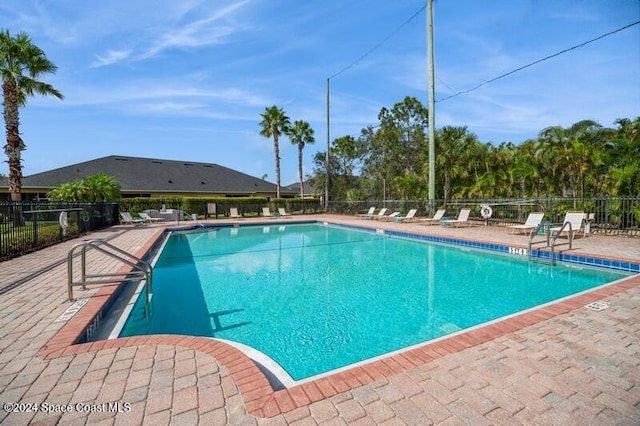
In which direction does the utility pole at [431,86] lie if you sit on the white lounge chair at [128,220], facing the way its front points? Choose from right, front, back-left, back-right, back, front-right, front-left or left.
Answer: front-right

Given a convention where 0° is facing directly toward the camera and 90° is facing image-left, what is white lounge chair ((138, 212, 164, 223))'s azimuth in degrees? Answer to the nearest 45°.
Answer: approximately 270°

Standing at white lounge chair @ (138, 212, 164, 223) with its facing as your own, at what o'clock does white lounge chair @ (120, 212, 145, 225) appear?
white lounge chair @ (120, 212, 145, 225) is roughly at 5 o'clock from white lounge chair @ (138, 212, 164, 223).

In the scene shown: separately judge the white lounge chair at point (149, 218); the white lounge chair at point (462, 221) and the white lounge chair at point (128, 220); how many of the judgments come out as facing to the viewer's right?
2

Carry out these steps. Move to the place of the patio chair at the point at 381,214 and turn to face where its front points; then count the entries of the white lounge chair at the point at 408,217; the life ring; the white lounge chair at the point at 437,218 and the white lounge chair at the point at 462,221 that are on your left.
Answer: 4

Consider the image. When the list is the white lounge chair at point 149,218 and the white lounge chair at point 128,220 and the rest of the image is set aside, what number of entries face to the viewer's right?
2

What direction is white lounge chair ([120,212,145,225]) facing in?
to the viewer's right

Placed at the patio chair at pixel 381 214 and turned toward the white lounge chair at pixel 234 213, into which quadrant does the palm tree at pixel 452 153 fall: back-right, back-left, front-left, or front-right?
back-right

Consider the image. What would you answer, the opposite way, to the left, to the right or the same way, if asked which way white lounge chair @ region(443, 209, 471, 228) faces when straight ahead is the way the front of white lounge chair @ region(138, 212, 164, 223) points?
the opposite way

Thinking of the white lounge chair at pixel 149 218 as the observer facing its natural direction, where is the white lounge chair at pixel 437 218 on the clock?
the white lounge chair at pixel 437 218 is roughly at 1 o'clock from the white lounge chair at pixel 149 218.

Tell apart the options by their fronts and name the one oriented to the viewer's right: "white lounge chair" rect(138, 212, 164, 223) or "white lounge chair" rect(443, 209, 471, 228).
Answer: "white lounge chair" rect(138, 212, 164, 223)

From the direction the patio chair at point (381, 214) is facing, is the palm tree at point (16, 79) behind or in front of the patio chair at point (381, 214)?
in front
